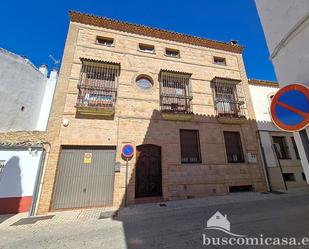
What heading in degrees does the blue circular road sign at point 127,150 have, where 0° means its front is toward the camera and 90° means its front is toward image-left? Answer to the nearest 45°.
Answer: approximately 0°

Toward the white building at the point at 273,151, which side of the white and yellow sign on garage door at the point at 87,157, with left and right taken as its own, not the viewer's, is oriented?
left

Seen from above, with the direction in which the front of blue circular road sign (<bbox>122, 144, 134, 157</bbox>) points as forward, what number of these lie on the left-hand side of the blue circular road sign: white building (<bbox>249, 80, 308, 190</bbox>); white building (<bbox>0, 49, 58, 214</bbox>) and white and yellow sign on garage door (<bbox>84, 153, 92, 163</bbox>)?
1

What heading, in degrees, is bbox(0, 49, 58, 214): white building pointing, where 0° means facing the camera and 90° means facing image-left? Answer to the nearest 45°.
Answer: approximately 0°

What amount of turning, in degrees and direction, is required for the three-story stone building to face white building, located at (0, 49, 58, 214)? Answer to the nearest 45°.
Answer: approximately 90° to its right

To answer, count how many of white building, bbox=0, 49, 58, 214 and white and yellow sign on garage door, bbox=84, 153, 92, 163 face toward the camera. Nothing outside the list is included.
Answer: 2

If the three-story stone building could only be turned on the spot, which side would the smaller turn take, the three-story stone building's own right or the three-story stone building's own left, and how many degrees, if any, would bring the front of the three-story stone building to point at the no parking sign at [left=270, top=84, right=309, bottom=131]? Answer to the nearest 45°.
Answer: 0° — it already faces it

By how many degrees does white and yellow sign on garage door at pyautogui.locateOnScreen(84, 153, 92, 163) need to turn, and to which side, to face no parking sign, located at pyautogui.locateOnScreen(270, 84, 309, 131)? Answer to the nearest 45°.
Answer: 0° — it already faces it

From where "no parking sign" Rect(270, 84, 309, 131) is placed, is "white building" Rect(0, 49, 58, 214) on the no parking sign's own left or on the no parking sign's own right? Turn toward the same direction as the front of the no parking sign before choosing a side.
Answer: on the no parking sign's own right
